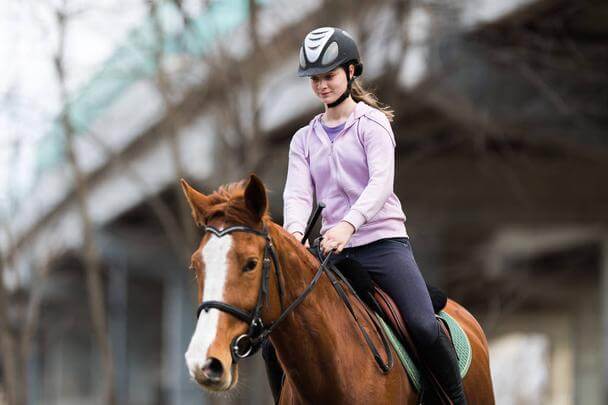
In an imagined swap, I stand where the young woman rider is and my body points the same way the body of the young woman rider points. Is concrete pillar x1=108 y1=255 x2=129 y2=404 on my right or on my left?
on my right

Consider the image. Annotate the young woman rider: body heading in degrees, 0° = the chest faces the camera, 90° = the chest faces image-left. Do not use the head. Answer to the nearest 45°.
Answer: approximately 45°
